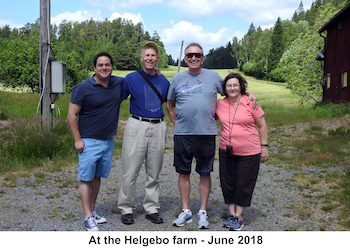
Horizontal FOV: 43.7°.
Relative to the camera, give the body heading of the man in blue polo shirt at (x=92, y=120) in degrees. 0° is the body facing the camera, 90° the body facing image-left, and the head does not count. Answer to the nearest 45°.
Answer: approximately 315°

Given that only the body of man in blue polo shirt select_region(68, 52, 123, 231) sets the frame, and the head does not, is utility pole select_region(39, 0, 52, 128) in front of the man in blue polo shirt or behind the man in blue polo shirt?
behind

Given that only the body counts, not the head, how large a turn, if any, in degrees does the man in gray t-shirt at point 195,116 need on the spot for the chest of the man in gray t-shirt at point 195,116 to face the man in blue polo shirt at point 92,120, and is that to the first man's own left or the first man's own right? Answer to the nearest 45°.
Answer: approximately 90° to the first man's own right

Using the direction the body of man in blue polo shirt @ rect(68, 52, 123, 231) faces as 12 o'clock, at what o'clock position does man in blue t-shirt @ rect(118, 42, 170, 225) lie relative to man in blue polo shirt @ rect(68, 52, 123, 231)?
man in blue t-shirt @ rect(118, 42, 170, 225) is roughly at 10 o'clock from man in blue polo shirt @ rect(68, 52, 123, 231).

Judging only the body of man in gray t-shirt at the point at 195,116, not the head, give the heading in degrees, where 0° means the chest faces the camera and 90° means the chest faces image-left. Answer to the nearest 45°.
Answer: approximately 0°

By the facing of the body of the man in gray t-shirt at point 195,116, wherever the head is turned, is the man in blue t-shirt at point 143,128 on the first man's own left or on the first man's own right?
on the first man's own right

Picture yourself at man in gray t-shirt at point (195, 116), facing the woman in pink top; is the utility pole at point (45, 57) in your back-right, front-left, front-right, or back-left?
back-left

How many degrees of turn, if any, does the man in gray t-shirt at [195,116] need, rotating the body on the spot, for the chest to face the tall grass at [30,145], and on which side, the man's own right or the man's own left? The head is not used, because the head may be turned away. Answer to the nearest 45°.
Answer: approximately 135° to the man's own right
